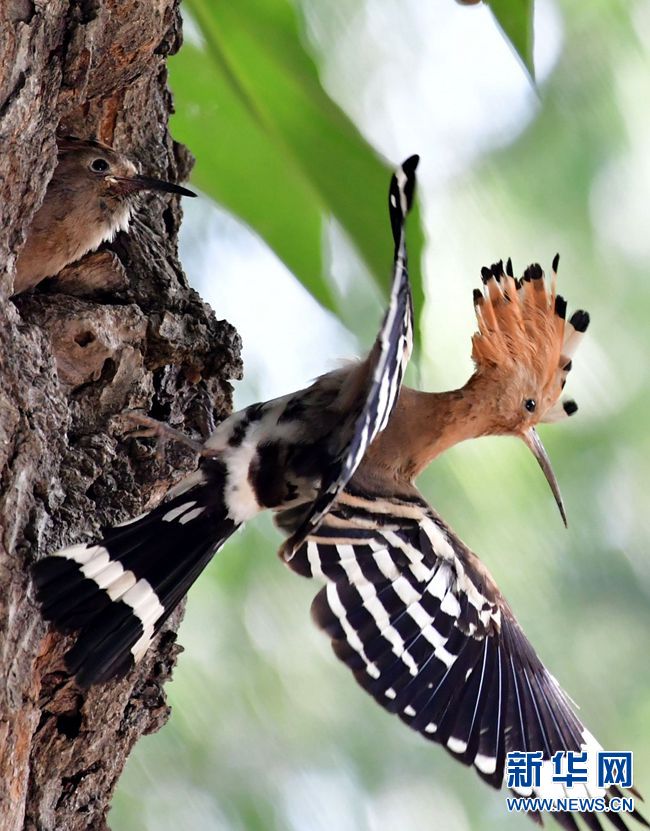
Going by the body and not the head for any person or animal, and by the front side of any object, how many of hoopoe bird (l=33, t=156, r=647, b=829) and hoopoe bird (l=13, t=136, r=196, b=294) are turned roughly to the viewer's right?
2

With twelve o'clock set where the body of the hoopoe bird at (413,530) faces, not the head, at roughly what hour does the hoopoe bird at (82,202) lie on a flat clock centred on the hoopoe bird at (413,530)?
the hoopoe bird at (82,202) is roughly at 5 o'clock from the hoopoe bird at (413,530).

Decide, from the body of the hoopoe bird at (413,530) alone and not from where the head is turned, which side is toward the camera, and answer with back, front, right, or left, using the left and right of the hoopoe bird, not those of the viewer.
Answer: right

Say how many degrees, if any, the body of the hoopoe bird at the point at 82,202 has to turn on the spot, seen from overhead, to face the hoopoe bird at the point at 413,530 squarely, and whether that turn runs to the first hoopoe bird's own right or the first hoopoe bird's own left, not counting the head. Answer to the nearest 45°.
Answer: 0° — it already faces it

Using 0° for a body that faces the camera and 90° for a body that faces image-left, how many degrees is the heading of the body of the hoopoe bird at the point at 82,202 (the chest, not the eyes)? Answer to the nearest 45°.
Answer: approximately 270°
